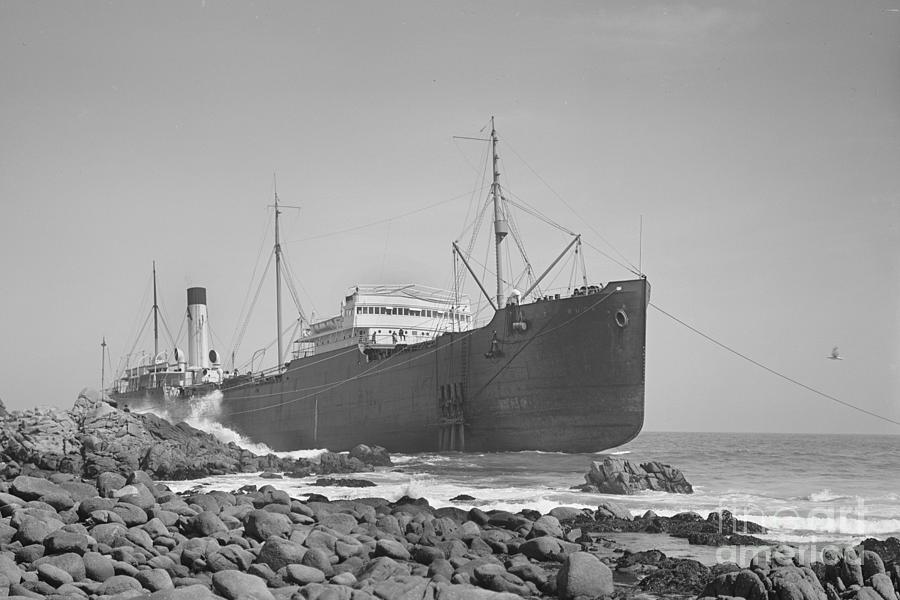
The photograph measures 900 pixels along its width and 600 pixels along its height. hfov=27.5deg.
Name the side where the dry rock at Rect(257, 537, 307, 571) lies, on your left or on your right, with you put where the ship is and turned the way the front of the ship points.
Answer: on your right

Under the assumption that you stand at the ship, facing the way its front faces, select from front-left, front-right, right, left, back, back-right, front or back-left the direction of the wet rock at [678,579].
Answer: front-right

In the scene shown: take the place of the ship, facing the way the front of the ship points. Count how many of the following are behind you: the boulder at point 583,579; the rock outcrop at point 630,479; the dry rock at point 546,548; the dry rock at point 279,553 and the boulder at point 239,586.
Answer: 0

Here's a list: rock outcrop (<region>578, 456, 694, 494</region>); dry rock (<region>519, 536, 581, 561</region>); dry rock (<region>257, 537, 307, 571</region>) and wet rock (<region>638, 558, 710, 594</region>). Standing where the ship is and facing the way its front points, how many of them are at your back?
0

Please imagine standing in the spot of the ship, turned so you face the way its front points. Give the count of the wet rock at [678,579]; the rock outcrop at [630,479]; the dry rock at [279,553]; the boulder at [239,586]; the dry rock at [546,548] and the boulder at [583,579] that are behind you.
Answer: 0

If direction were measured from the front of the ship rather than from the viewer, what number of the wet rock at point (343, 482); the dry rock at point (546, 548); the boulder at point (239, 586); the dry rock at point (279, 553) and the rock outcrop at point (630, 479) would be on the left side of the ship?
0

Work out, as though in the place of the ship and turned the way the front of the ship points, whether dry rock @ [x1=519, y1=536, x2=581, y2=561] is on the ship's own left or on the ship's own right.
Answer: on the ship's own right

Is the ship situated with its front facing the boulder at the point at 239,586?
no

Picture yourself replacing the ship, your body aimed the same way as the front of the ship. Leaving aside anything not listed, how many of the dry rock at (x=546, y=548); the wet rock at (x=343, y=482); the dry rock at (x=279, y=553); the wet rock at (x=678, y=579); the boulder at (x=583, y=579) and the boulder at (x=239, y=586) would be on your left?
0

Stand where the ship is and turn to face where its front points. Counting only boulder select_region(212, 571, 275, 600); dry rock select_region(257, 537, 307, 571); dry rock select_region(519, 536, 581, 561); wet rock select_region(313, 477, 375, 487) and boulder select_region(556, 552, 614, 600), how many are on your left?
0

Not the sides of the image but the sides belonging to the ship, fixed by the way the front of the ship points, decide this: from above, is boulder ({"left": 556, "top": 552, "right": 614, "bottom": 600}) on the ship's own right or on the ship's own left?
on the ship's own right

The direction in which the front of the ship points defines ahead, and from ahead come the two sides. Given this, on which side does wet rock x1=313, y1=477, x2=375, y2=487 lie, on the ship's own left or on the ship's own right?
on the ship's own right

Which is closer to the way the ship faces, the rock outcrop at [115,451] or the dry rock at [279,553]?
the dry rock
